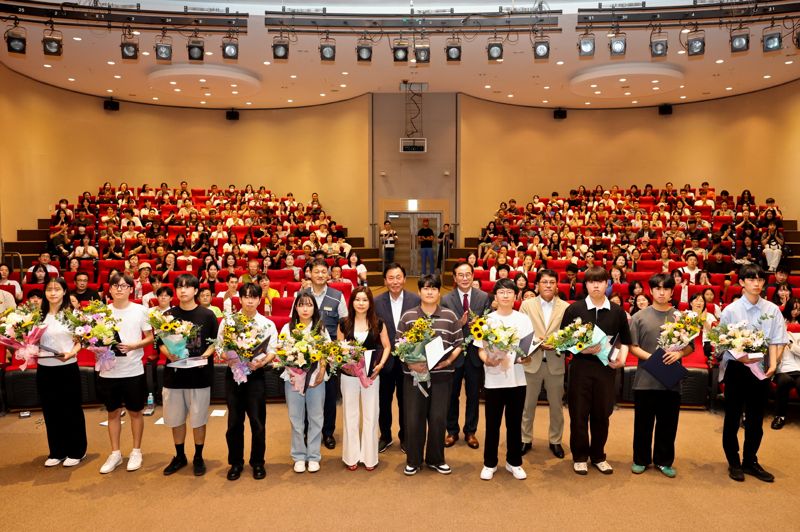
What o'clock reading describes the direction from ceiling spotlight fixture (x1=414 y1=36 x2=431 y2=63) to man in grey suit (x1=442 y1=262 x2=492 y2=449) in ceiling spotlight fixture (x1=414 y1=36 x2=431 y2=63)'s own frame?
The man in grey suit is roughly at 12 o'clock from the ceiling spotlight fixture.

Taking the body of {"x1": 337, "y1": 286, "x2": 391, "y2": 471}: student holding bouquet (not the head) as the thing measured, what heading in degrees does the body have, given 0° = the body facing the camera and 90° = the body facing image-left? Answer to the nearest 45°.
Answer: approximately 0°

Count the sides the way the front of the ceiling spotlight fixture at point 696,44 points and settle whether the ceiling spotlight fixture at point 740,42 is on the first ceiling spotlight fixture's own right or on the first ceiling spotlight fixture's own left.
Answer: on the first ceiling spotlight fixture's own left

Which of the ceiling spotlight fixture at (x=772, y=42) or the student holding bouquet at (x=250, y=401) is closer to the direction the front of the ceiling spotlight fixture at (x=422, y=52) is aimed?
the student holding bouquet

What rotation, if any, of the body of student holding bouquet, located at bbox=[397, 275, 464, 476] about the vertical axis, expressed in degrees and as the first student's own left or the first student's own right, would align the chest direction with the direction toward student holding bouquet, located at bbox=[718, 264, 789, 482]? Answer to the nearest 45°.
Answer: approximately 90° to the first student's own left

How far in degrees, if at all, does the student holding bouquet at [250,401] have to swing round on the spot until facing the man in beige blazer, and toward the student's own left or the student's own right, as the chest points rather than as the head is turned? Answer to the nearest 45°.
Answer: approximately 90° to the student's own left

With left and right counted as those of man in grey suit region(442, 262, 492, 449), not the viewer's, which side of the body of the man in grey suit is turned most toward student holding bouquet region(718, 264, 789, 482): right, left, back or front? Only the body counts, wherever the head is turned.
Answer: left

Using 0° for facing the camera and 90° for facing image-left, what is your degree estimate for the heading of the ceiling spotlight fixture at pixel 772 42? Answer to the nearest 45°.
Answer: approximately 0°

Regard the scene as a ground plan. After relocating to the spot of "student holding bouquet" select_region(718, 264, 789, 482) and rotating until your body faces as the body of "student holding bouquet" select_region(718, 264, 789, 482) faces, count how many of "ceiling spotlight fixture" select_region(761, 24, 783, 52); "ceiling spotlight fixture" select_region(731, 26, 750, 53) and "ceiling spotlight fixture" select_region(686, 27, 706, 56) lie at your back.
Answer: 3

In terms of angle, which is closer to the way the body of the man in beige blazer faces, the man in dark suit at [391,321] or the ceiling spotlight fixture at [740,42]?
the man in dark suit

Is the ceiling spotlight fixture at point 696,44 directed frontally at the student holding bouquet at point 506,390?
yes
